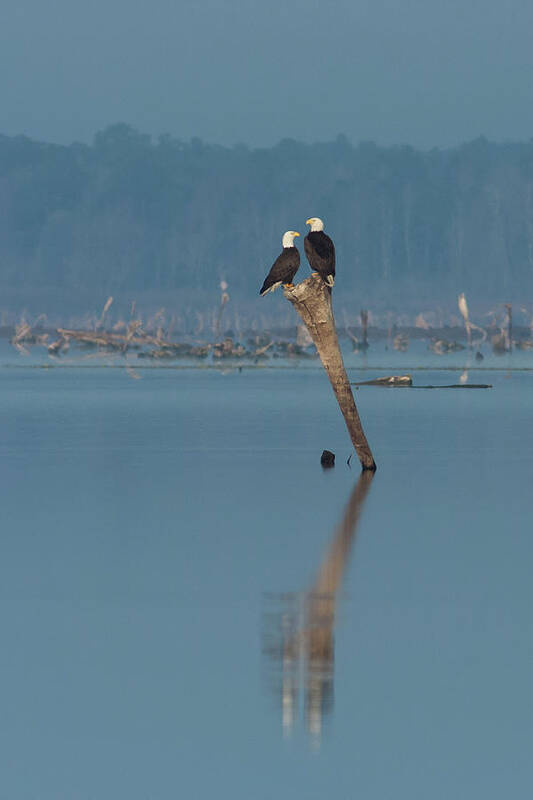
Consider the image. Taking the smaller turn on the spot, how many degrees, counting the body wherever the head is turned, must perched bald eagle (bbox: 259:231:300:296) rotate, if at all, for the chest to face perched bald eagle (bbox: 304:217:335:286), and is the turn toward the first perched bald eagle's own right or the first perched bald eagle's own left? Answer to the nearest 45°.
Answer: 0° — it already faces it

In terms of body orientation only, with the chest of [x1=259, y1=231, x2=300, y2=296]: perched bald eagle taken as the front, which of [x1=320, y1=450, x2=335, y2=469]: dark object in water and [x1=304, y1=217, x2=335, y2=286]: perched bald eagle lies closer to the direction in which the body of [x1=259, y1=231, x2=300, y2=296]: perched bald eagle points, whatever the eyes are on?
the perched bald eagle

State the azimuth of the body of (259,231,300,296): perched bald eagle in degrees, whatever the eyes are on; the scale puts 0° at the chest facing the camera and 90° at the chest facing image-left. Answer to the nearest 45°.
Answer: approximately 270°
